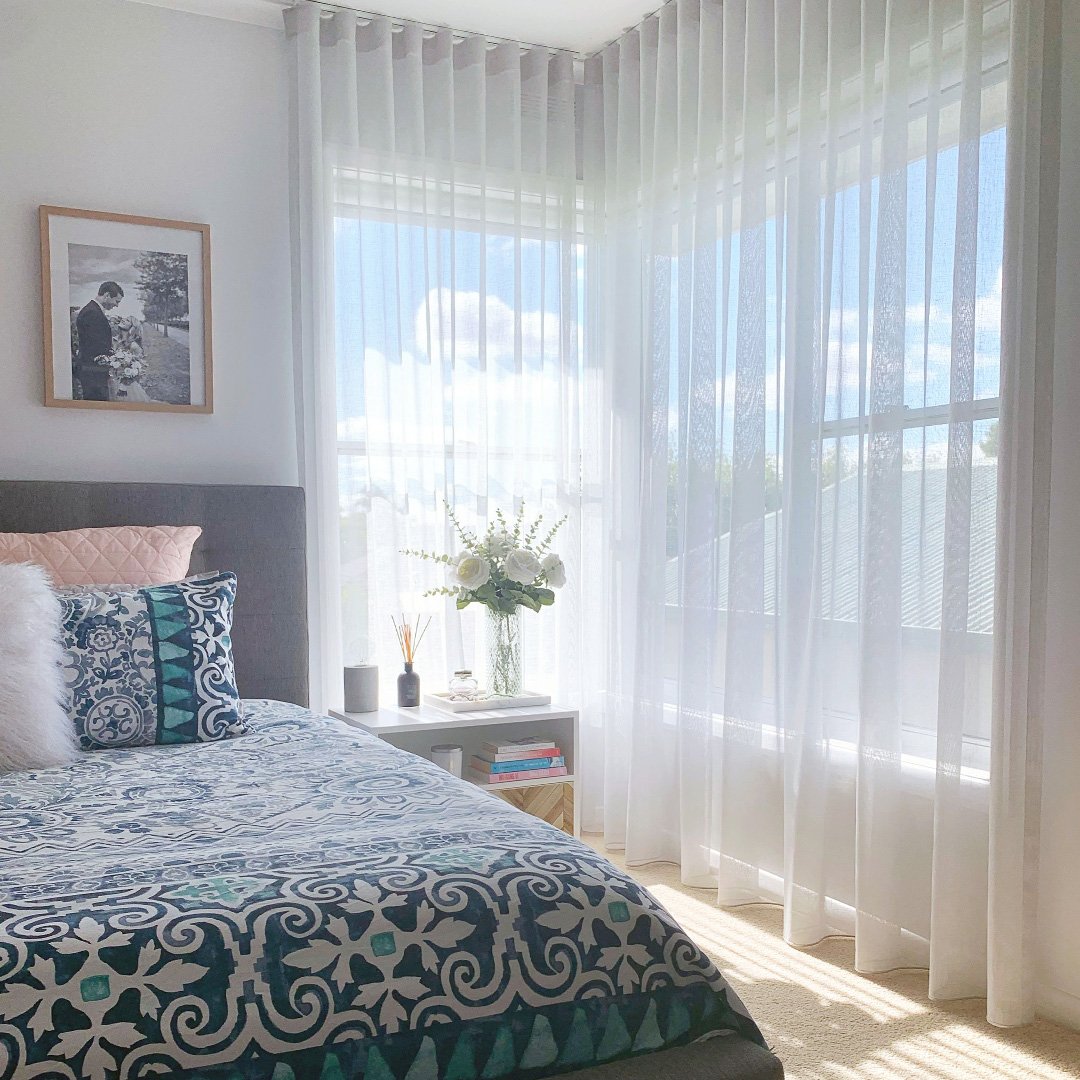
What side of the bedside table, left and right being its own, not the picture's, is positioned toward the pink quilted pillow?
right

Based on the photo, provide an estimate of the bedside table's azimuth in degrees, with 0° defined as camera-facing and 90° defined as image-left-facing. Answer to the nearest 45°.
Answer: approximately 315°

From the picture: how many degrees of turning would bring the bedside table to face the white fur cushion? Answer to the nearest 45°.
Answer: approximately 90° to its right
